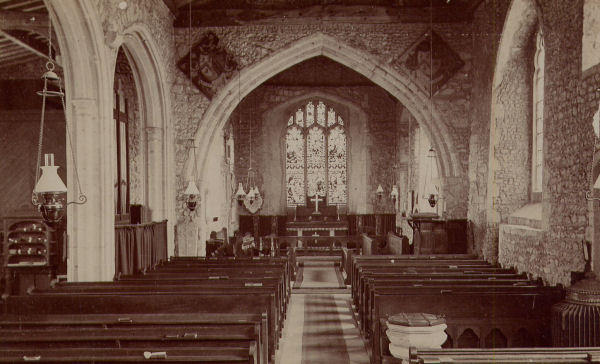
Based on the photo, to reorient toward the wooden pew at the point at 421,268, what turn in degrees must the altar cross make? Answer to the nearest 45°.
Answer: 0° — it already faces it

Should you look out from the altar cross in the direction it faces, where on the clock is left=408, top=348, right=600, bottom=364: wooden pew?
The wooden pew is roughly at 12 o'clock from the altar cross.

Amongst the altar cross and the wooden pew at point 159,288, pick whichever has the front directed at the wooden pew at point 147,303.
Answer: the altar cross

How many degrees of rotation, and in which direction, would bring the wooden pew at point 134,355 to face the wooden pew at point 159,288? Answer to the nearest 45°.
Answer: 0° — it already faces it

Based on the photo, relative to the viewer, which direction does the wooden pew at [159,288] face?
away from the camera

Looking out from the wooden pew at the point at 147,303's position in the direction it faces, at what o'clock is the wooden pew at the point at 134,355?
the wooden pew at the point at 134,355 is roughly at 6 o'clock from the wooden pew at the point at 147,303.

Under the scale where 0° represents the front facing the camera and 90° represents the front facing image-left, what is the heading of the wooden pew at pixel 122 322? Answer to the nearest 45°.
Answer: approximately 180°

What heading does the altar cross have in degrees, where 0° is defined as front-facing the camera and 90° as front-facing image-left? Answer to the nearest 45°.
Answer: approximately 0°

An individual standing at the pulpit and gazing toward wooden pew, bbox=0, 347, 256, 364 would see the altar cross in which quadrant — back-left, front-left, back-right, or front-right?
back-right

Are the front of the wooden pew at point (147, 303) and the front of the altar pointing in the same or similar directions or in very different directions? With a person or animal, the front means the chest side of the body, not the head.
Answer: very different directions

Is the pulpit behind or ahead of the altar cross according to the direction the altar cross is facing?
ahead

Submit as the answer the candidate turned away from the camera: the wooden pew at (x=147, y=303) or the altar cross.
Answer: the wooden pew

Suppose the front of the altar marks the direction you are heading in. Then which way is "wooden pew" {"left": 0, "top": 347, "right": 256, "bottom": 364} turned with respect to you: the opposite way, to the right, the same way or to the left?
the opposite way
